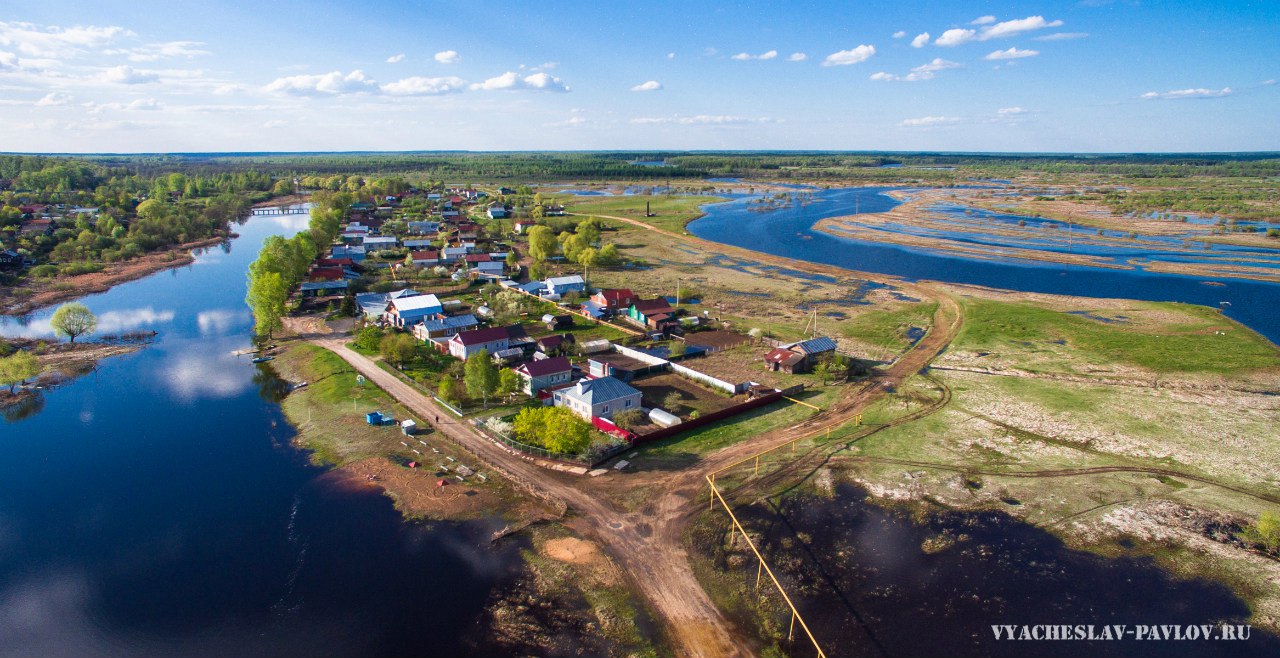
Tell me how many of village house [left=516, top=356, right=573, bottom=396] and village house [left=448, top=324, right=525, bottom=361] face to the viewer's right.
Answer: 0

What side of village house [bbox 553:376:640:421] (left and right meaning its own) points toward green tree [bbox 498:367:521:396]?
right

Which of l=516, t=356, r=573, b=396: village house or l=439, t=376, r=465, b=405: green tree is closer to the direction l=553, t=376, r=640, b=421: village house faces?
the green tree

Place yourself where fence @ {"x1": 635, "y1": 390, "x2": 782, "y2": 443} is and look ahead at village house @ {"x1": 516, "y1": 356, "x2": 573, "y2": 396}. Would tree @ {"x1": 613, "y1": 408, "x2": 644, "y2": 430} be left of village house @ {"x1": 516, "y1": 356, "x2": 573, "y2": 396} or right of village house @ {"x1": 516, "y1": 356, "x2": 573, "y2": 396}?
left

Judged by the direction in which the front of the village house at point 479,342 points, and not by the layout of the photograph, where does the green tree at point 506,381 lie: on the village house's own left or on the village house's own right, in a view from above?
on the village house's own left

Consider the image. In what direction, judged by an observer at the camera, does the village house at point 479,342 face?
facing the viewer and to the left of the viewer

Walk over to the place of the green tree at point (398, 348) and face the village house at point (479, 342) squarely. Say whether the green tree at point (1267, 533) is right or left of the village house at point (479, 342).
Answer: right

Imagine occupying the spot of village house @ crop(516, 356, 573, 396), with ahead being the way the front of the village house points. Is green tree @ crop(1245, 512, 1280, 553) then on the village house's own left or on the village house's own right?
on the village house's own left

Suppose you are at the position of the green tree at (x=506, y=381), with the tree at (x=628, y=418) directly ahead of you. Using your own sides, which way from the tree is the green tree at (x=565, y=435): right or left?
right

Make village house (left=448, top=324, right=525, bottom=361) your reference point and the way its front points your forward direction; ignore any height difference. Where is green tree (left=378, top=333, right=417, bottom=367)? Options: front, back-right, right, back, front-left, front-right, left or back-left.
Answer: front-right

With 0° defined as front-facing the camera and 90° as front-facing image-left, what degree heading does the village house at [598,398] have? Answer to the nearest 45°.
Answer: approximately 45°

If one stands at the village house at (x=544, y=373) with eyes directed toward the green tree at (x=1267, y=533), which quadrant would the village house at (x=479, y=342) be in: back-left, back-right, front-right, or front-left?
back-left

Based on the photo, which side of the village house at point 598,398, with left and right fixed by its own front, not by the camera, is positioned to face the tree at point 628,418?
left
